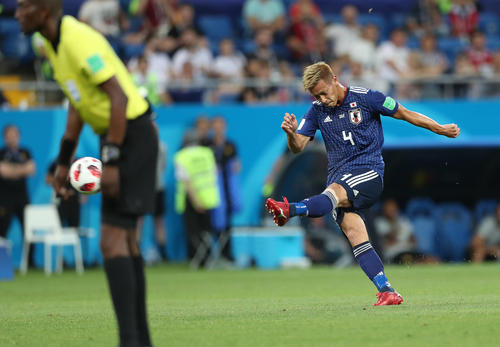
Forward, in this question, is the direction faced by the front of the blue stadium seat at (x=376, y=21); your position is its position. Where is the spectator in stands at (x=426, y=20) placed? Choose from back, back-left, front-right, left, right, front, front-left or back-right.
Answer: left

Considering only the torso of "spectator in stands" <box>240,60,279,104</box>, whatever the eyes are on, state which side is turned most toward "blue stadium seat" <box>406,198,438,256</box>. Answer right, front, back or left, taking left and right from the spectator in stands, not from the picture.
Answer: left

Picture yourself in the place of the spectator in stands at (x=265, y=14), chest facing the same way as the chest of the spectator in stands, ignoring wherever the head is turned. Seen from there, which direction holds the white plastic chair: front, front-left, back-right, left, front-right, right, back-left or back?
front-right

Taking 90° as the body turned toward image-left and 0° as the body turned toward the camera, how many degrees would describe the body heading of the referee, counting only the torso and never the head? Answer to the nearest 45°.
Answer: approximately 90°

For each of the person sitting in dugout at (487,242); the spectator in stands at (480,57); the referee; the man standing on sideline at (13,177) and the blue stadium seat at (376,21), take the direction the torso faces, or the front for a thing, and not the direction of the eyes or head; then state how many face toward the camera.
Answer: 4

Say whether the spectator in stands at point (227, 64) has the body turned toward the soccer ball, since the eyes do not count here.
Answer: yes

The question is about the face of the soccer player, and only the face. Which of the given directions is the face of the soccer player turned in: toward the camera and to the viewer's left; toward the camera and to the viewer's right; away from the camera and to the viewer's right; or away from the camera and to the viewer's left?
toward the camera and to the viewer's left
